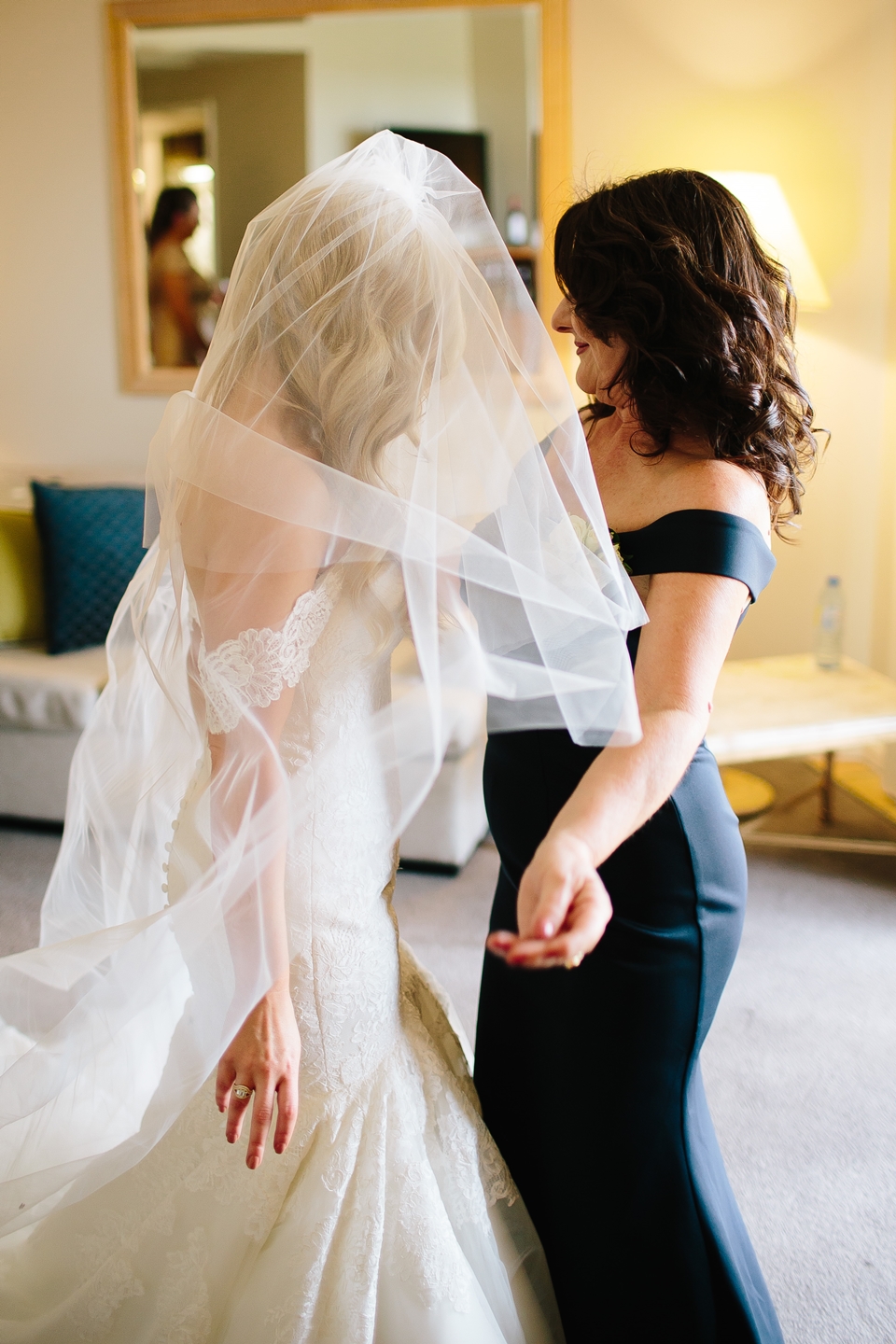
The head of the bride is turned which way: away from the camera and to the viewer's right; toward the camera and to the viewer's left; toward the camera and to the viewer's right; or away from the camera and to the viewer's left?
away from the camera and to the viewer's right

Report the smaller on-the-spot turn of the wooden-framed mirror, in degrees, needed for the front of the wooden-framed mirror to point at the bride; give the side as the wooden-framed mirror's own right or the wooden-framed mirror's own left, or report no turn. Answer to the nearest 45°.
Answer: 0° — it already faces them

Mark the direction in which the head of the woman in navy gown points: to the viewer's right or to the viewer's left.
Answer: to the viewer's left

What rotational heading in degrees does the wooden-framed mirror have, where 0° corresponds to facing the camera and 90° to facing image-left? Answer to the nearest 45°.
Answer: approximately 0°

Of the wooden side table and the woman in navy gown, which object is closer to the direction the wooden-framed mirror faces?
the woman in navy gown
